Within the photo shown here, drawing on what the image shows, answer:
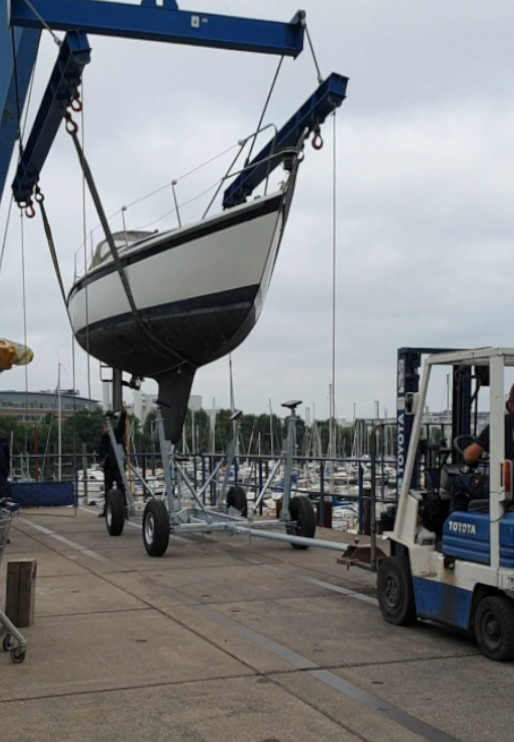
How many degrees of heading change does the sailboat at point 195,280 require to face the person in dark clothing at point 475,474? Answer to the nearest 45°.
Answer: approximately 45° to its right

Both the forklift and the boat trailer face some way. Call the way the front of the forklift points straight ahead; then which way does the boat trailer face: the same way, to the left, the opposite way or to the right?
the opposite way

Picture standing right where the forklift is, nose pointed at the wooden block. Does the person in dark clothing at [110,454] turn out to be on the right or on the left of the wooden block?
right

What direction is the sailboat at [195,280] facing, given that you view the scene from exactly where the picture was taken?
facing the viewer and to the right of the viewer

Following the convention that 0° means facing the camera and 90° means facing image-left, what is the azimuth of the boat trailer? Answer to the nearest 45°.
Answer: approximately 315°

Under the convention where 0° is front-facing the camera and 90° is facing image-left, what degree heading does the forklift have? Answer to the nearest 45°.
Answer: approximately 135°

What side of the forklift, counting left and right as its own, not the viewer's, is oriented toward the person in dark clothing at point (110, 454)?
front

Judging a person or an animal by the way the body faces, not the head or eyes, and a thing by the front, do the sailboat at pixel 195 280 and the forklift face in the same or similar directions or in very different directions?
very different directions

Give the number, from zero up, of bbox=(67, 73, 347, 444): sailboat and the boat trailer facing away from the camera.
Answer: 0
